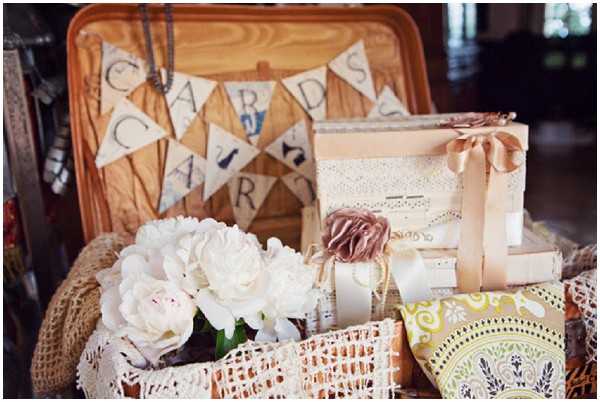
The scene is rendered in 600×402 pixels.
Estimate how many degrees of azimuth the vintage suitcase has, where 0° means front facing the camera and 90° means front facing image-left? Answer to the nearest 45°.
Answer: approximately 0°

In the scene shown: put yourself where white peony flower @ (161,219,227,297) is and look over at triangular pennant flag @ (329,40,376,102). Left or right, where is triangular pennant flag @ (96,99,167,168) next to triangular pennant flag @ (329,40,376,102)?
left

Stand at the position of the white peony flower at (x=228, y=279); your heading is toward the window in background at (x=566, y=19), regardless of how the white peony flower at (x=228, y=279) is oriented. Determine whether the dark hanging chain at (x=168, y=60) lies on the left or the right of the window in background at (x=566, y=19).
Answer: left

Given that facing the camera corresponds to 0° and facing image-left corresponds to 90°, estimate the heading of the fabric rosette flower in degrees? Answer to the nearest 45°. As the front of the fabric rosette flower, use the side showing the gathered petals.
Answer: approximately 0°

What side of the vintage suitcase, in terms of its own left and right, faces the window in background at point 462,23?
back

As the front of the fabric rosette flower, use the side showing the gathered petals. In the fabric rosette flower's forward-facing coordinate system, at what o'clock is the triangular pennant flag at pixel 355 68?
The triangular pennant flag is roughly at 6 o'clock from the fabric rosette flower.
